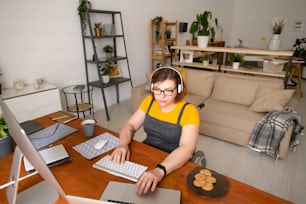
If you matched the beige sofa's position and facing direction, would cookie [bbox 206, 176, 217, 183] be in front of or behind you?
in front

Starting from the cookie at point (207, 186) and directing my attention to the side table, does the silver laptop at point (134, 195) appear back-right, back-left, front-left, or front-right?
front-left

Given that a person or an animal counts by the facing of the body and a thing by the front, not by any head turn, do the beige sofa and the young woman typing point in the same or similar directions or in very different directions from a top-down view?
same or similar directions

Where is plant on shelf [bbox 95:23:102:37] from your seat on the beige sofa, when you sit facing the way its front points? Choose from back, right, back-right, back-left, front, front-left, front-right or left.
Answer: front-right

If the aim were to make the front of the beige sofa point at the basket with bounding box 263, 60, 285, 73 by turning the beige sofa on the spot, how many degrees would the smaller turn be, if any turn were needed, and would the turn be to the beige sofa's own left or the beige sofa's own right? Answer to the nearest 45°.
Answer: approximately 180°

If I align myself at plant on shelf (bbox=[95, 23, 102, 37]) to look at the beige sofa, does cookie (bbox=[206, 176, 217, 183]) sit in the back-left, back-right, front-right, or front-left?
front-right

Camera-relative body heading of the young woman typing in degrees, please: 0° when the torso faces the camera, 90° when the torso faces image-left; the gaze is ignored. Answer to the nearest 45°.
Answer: approximately 45°

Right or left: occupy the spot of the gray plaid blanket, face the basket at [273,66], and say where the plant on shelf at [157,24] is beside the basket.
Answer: left

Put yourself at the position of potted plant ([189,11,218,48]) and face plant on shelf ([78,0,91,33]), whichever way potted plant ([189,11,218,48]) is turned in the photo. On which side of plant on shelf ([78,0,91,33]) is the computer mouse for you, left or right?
left

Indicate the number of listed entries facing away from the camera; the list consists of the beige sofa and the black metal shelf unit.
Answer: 0

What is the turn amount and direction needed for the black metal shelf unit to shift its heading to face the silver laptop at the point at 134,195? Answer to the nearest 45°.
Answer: approximately 45° to its right

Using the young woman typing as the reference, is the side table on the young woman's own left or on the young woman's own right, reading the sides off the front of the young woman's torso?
on the young woman's own right

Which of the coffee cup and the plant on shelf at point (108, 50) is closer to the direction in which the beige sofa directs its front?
the coffee cup

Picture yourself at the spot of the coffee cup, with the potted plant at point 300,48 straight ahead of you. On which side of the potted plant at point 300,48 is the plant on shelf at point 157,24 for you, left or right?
left

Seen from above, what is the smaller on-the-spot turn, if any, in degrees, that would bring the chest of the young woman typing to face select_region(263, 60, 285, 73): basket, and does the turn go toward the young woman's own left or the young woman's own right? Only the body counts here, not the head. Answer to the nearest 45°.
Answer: approximately 180°

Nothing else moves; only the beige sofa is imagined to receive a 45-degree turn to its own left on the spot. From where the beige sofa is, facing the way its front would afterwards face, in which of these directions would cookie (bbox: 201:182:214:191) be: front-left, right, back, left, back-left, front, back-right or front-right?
front

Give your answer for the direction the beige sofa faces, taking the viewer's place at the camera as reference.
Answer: facing the viewer and to the left of the viewer

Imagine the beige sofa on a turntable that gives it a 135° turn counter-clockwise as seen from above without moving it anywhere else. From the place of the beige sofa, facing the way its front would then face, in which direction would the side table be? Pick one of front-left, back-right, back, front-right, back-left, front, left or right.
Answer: back

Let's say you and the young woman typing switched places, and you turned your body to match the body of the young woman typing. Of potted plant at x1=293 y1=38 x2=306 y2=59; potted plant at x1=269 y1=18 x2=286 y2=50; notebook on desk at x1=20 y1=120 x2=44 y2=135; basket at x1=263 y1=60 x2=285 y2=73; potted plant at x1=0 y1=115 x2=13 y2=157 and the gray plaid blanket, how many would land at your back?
4
